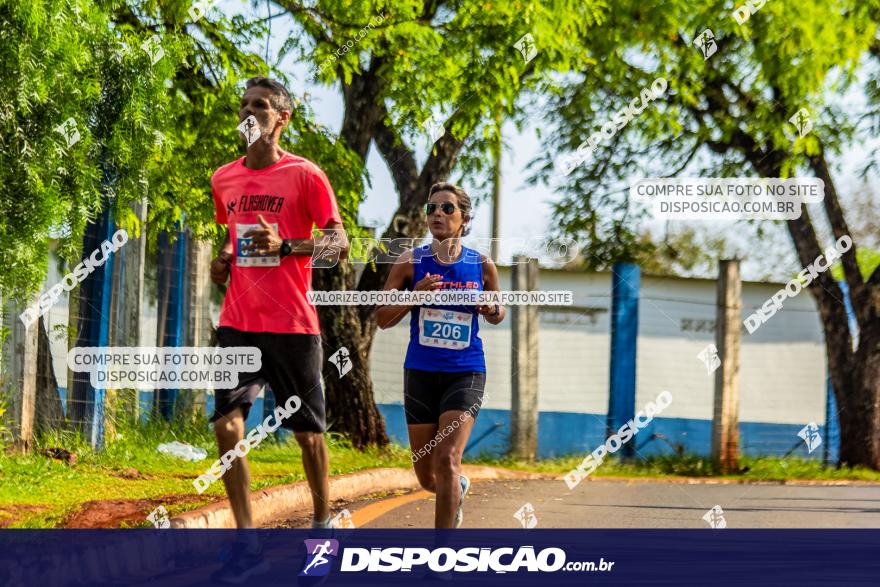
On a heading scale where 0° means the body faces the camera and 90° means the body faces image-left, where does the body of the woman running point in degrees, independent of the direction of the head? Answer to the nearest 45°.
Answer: approximately 0°

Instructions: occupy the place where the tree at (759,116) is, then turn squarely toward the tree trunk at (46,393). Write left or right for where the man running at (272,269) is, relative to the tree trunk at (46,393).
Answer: left

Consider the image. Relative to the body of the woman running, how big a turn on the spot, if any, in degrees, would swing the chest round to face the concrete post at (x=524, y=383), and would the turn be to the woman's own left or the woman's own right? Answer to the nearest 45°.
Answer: approximately 180°

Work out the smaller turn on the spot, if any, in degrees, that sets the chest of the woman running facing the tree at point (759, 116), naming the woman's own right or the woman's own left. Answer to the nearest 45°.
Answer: approximately 135° to the woman's own left

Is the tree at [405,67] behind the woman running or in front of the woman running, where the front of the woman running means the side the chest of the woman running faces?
behind

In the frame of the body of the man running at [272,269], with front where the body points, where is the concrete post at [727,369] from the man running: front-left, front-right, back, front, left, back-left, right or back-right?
back

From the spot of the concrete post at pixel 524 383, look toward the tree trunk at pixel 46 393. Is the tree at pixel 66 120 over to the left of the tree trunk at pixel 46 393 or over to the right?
left

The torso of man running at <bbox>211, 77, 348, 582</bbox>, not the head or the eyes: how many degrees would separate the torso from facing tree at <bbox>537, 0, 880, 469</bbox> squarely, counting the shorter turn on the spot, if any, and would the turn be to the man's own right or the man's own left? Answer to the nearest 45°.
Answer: approximately 180°
